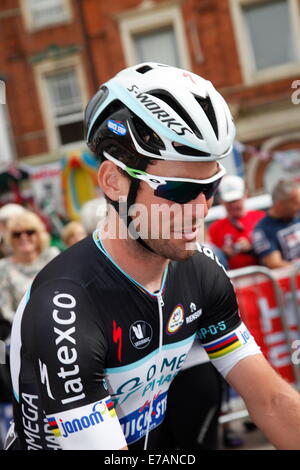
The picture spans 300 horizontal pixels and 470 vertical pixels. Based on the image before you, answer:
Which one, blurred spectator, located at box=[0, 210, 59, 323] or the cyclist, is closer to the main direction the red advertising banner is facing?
the cyclist

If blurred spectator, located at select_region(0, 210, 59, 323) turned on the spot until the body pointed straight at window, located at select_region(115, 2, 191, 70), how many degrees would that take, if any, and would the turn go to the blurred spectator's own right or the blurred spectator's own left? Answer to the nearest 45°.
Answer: approximately 180°

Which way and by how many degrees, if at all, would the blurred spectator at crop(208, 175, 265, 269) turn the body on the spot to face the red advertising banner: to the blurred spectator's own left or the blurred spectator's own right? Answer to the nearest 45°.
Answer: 0° — they already face it

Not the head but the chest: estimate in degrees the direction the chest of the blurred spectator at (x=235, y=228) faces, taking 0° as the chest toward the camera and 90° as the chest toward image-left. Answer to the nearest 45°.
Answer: approximately 0°

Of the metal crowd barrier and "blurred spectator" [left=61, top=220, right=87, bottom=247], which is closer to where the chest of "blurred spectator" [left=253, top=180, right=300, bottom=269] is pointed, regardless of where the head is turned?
the metal crowd barrier

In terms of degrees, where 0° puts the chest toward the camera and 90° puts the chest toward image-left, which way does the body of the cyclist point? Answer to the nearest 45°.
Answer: approximately 315°

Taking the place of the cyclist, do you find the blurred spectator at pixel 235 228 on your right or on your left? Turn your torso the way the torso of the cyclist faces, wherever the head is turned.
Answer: on your left

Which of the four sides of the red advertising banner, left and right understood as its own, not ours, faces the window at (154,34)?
back

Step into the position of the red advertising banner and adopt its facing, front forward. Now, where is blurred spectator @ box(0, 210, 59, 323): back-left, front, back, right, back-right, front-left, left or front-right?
right

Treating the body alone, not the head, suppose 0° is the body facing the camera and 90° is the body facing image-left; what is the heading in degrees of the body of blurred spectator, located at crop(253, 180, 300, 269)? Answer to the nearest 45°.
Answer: approximately 315°

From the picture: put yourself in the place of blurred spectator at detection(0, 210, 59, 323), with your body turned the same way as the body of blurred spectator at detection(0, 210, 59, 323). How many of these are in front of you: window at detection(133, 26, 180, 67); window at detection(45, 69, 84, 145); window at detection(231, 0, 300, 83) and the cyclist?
1

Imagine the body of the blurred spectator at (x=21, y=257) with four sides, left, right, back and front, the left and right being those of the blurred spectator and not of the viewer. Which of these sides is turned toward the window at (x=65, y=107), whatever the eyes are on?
back

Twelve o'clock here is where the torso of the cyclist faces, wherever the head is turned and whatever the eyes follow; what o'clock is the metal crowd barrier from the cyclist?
The metal crowd barrier is roughly at 8 o'clock from the cyclist.

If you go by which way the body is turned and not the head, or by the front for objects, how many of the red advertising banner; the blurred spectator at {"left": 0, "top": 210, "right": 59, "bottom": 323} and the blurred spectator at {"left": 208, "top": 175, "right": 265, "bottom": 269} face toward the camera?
3
